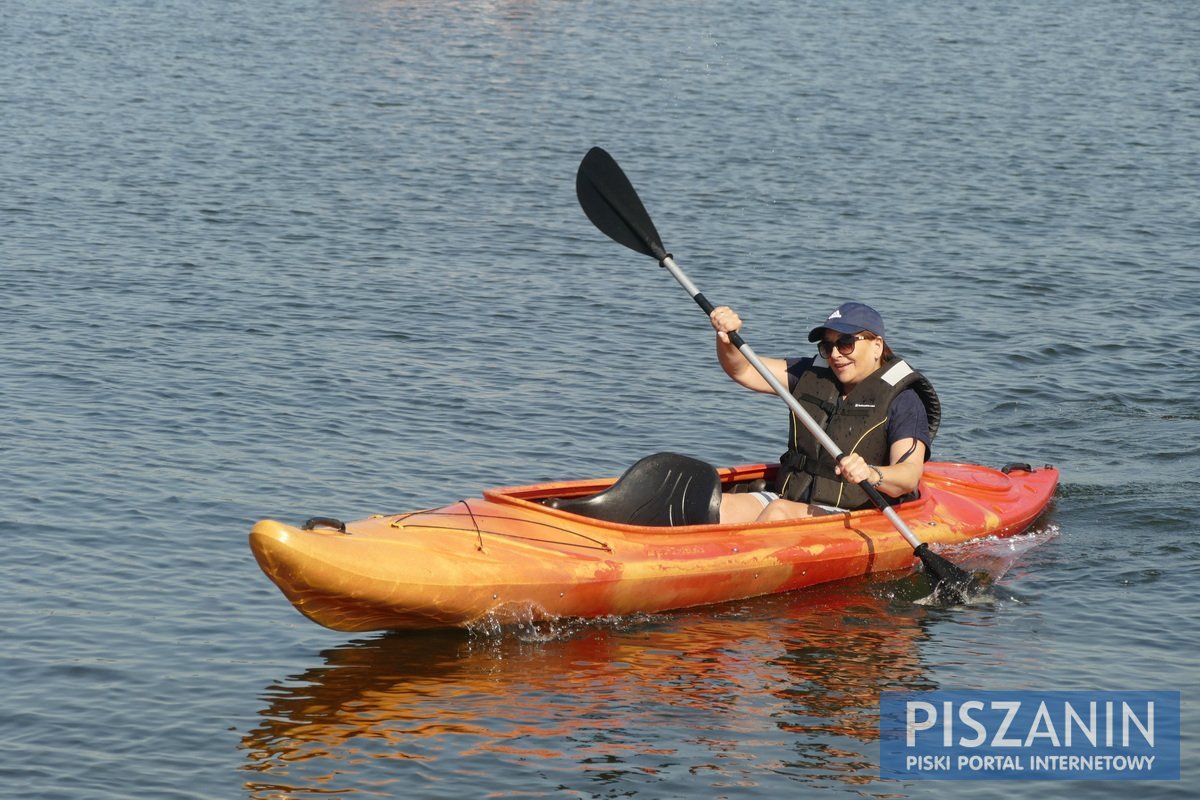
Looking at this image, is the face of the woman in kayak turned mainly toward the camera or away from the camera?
toward the camera

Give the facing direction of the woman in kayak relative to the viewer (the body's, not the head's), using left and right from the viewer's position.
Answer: facing the viewer and to the left of the viewer
